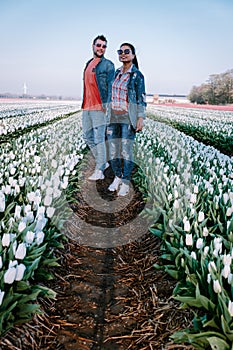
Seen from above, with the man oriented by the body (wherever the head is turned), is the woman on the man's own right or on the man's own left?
on the man's own left

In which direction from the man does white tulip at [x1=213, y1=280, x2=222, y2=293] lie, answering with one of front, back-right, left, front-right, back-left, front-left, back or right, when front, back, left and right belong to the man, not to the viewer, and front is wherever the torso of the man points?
front-left

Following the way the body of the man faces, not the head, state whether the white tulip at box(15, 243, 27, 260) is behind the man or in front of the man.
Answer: in front

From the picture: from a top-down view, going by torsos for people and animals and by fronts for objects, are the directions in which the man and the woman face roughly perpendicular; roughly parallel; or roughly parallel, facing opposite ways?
roughly parallel

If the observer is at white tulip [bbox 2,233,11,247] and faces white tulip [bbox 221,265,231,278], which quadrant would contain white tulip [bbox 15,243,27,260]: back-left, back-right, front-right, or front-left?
front-right

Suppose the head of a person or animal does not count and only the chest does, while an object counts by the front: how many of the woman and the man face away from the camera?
0

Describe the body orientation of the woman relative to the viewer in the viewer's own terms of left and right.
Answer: facing the viewer and to the left of the viewer

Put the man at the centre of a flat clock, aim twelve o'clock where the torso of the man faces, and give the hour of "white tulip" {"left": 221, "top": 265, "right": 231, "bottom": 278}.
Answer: The white tulip is roughly at 10 o'clock from the man.
